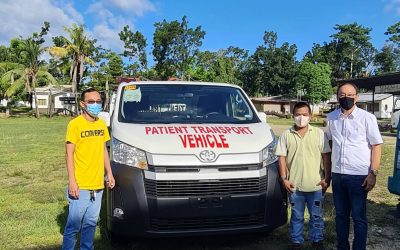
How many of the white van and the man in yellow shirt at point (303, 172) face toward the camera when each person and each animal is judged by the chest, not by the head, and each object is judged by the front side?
2

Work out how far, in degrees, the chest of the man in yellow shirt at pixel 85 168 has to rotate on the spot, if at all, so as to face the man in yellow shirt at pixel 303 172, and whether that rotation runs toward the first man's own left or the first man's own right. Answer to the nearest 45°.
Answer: approximately 45° to the first man's own left

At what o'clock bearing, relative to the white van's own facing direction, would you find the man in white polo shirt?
The man in white polo shirt is roughly at 11 o'clock from the white van.

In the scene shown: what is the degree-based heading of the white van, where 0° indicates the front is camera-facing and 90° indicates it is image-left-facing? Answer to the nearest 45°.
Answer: approximately 0°

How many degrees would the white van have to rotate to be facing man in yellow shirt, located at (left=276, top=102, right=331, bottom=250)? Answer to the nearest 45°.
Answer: approximately 90° to its left

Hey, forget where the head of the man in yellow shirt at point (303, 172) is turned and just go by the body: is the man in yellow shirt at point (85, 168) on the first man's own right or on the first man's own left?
on the first man's own right
